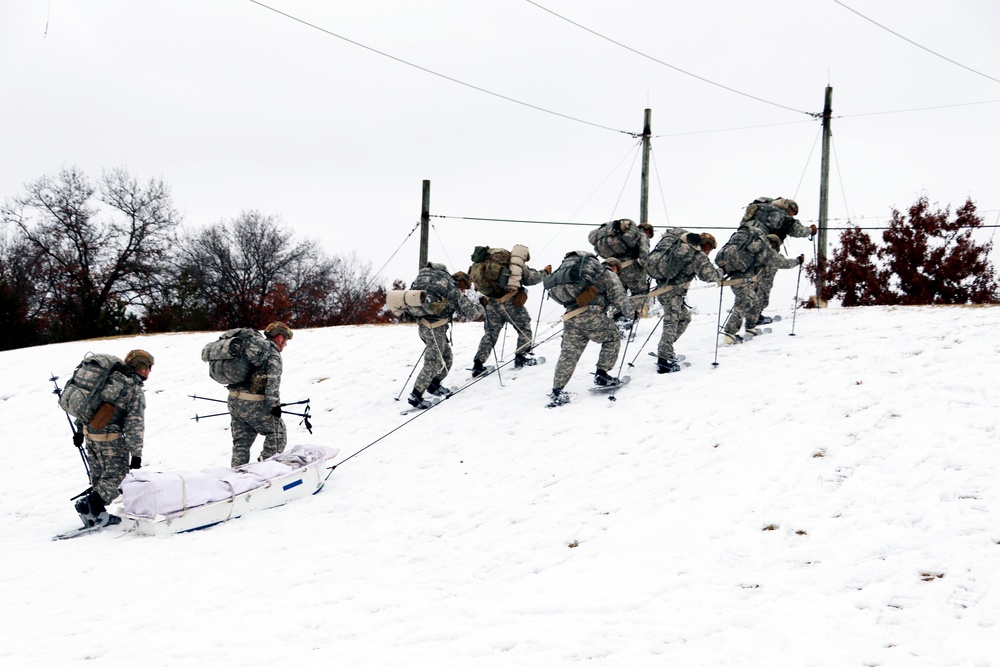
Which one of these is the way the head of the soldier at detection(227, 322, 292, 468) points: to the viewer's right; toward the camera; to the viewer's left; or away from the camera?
to the viewer's right

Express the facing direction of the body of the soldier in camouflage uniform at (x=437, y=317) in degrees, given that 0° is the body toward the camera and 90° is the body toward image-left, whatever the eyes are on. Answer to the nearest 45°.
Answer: approximately 270°

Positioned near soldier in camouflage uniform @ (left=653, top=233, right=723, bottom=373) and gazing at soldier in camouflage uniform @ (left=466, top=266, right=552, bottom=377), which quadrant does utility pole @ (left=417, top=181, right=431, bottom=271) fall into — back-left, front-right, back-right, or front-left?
front-right

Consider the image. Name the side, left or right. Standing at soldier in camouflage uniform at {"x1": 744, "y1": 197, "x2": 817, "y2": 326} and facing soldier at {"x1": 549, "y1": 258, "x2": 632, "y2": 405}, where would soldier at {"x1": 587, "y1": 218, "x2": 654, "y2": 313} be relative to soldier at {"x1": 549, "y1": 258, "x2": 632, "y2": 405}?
right

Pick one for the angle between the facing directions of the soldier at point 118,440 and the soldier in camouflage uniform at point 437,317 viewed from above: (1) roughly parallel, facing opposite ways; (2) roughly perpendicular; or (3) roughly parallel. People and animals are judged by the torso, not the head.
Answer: roughly parallel

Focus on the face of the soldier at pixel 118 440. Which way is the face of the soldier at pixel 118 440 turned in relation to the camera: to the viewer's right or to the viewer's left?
to the viewer's right

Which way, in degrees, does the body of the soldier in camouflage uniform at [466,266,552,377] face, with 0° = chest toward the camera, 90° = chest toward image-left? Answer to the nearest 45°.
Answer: approximately 225°

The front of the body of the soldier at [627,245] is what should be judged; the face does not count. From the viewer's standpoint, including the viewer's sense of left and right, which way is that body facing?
facing to the right of the viewer

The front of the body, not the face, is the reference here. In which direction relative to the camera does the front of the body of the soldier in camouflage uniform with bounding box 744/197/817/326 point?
to the viewer's right

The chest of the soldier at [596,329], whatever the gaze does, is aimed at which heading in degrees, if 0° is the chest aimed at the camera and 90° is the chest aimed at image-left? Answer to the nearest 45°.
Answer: approximately 225°

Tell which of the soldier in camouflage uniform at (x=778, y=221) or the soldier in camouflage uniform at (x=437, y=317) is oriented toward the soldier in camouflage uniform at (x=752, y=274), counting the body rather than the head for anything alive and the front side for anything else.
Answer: the soldier in camouflage uniform at (x=437, y=317)

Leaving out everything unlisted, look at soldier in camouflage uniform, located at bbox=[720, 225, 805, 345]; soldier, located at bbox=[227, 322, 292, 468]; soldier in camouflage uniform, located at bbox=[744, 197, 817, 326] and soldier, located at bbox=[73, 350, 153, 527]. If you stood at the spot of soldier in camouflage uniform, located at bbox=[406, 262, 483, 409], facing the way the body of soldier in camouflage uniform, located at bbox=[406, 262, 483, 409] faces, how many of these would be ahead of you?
2

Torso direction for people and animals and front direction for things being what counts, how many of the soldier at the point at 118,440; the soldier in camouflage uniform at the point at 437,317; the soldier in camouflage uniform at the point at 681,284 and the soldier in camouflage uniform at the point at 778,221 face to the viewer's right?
4

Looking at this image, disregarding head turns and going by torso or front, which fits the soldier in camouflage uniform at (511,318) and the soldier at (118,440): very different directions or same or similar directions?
same or similar directions

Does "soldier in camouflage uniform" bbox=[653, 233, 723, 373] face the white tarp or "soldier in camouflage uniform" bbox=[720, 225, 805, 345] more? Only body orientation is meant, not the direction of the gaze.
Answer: the soldier in camouflage uniform

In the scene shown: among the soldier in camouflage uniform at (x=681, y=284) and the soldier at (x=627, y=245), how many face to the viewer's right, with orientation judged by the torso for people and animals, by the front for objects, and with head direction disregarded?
2

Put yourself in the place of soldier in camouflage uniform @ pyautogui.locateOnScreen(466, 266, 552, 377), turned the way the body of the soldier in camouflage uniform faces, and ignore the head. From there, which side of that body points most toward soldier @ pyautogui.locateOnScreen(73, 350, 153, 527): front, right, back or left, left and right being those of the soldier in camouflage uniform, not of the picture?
back
